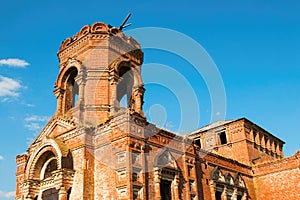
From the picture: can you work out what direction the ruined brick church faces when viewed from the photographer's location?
facing the viewer and to the left of the viewer
